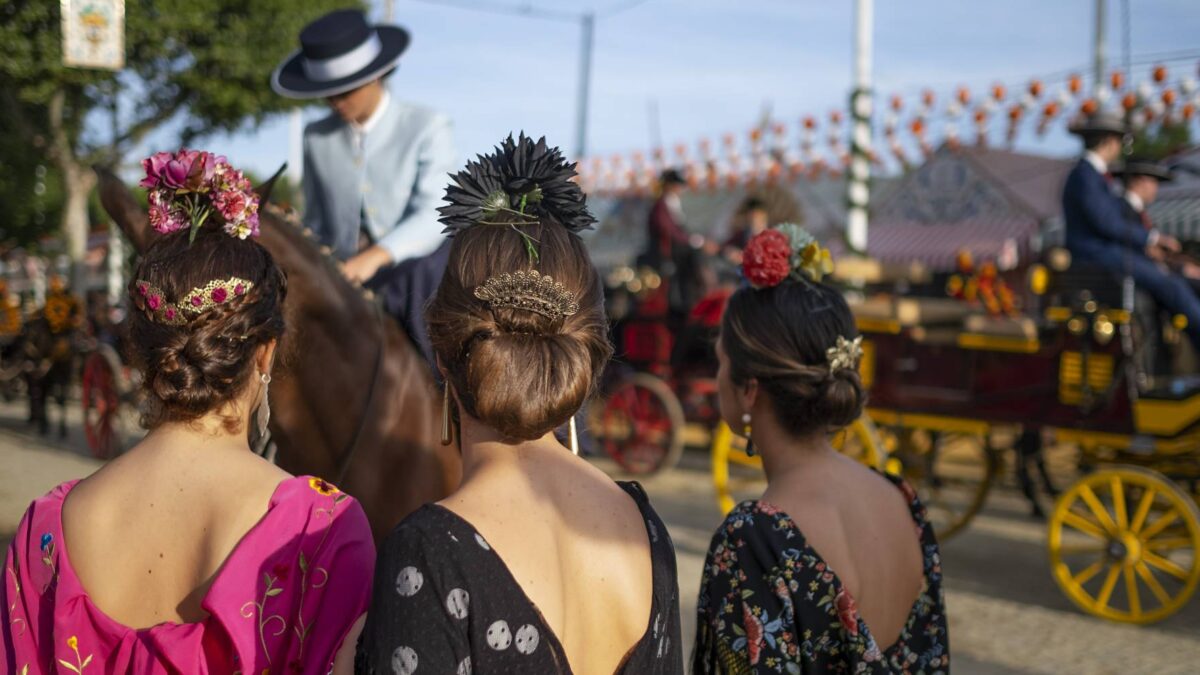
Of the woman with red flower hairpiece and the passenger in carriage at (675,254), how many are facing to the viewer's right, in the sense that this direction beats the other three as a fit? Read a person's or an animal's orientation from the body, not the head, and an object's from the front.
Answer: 1

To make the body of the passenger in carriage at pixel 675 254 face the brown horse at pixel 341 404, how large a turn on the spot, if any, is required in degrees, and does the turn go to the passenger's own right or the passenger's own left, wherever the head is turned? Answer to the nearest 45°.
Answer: approximately 90° to the passenger's own right

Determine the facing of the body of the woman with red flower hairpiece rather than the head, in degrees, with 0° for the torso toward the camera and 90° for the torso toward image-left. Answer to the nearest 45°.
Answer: approximately 135°

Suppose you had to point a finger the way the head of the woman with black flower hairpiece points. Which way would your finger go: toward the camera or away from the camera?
away from the camera

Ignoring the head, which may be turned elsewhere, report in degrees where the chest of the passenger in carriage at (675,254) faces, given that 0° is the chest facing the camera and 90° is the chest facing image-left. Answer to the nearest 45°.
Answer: approximately 270°

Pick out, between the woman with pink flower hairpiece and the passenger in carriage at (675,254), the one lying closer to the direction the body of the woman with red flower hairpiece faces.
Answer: the passenger in carriage

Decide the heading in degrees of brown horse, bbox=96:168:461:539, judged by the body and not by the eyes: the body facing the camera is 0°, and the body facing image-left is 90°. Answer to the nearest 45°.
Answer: approximately 45°

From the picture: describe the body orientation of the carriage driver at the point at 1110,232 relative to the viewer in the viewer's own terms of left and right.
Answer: facing to the right of the viewer

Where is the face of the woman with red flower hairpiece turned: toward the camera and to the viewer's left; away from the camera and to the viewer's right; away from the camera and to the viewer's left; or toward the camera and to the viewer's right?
away from the camera and to the viewer's left
